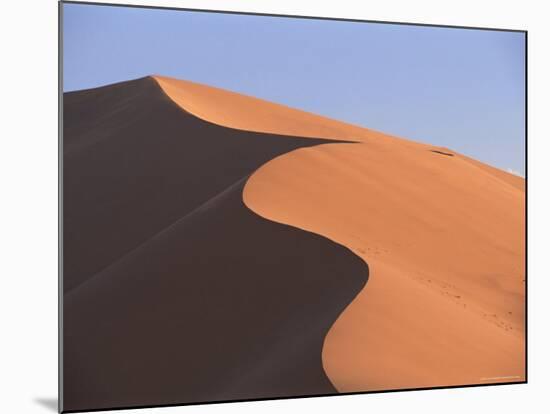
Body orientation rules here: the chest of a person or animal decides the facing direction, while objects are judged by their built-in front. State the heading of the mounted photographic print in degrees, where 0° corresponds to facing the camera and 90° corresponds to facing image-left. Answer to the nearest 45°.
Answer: approximately 315°
